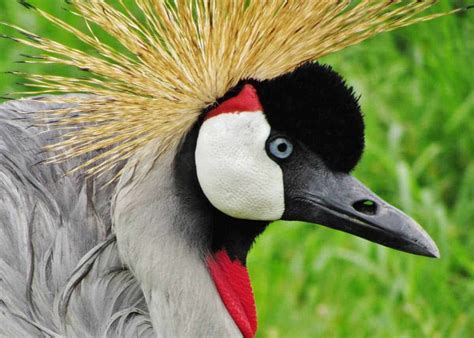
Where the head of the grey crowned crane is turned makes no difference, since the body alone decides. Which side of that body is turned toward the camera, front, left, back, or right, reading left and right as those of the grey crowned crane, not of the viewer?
right
